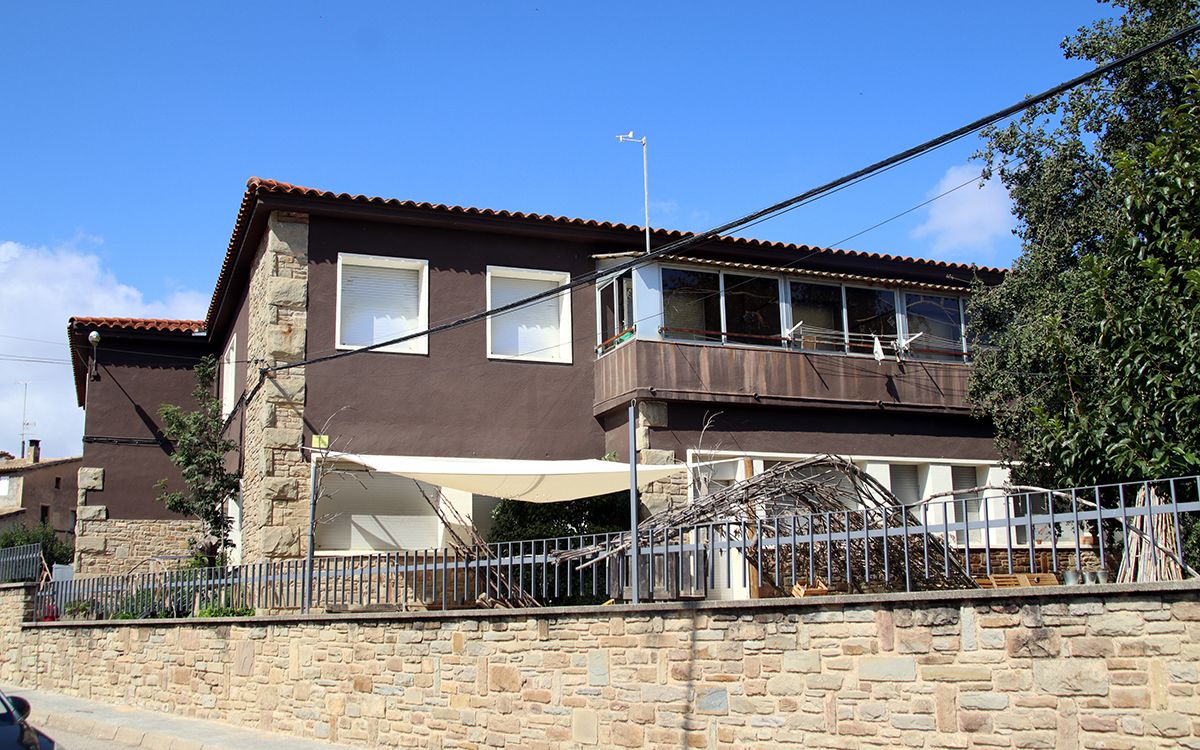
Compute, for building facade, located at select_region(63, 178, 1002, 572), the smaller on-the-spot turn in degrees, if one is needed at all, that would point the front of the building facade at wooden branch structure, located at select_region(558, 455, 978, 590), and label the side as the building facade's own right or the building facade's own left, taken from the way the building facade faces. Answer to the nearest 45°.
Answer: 0° — it already faces it

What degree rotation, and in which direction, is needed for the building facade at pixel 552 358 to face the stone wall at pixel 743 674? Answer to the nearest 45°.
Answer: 0° — it already faces it

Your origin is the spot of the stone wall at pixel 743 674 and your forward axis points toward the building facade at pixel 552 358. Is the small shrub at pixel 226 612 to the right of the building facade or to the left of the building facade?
left

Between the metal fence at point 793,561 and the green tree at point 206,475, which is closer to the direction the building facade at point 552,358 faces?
the metal fence

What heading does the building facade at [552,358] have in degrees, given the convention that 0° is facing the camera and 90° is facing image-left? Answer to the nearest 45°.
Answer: approximately 0°

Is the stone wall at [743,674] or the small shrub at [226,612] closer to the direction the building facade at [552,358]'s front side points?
the stone wall

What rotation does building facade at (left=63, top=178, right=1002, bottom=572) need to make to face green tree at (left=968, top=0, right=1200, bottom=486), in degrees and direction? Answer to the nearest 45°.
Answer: approximately 45° to its left

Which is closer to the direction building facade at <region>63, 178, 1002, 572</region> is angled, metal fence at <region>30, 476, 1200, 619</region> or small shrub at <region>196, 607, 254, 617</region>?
the metal fence

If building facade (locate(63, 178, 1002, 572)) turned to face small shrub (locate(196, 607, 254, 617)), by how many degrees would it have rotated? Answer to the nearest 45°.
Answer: approximately 45° to its right

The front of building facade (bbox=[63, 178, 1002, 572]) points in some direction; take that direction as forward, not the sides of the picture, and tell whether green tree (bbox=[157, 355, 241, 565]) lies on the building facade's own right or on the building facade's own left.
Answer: on the building facade's own right
